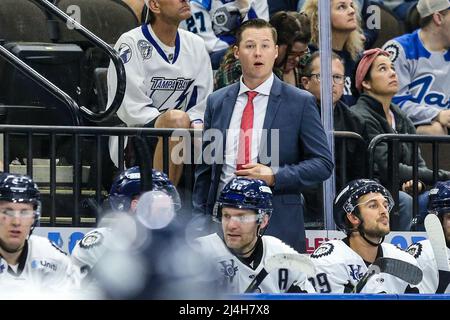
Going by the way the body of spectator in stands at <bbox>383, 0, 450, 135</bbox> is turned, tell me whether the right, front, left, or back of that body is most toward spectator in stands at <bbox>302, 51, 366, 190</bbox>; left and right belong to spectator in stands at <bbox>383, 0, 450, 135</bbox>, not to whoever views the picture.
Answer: right

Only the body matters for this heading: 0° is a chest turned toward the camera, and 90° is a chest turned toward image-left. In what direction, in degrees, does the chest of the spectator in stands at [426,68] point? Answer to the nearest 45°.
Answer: approximately 315°

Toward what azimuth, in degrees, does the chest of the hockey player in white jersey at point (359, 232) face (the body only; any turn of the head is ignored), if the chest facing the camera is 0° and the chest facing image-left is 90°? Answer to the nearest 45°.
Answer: approximately 315°

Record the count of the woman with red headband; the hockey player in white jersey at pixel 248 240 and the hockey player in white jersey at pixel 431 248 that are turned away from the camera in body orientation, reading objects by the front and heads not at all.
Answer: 0

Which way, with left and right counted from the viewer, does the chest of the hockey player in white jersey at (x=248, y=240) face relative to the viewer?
facing the viewer

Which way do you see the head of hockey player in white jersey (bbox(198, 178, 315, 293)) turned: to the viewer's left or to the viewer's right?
to the viewer's left

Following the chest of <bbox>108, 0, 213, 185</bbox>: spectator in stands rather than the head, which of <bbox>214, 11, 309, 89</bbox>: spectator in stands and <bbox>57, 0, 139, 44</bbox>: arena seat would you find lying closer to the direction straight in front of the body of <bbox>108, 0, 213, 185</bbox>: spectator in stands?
the spectator in stands

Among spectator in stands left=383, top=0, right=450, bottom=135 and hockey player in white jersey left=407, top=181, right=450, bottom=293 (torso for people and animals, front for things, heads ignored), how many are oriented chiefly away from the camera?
0
